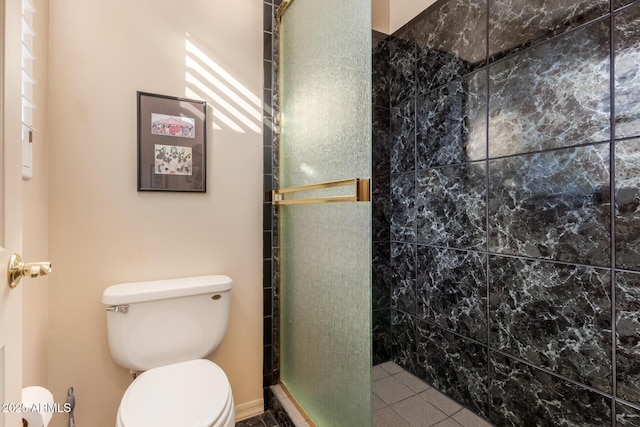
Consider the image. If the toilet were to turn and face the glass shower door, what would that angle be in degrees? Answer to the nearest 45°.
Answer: approximately 45° to its left

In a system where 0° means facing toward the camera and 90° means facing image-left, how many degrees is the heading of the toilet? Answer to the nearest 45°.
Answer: approximately 0°

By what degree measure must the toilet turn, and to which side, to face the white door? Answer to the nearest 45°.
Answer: approximately 45° to its right
